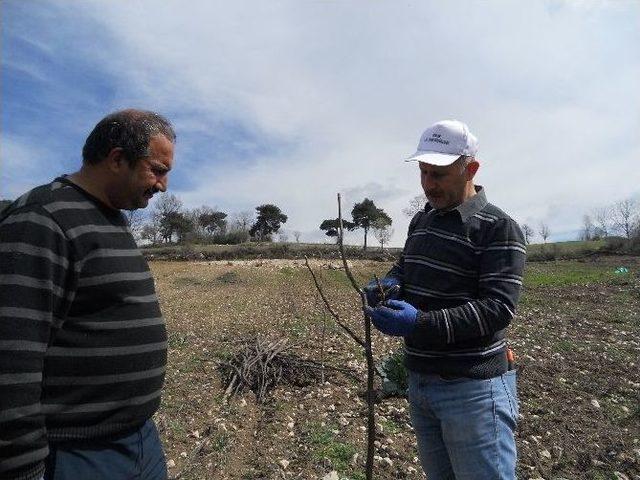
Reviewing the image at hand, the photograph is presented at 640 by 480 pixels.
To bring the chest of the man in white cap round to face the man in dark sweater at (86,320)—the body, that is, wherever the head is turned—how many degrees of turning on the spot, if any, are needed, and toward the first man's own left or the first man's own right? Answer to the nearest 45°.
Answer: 0° — they already face them

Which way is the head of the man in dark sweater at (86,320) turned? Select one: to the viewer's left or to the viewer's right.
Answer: to the viewer's right

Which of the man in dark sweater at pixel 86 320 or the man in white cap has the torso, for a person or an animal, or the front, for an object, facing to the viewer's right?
the man in dark sweater

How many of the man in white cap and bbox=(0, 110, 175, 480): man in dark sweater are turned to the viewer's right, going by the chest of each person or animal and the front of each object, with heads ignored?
1

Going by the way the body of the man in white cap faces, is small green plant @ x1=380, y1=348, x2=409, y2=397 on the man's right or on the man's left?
on the man's right

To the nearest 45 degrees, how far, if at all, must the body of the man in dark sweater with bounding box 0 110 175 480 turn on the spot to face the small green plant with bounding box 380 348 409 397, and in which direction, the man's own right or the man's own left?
approximately 45° to the man's own left

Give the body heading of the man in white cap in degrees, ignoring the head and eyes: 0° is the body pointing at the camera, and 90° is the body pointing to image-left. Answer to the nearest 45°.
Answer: approximately 45°

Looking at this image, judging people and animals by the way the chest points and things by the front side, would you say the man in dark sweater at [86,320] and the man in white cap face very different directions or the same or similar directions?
very different directions

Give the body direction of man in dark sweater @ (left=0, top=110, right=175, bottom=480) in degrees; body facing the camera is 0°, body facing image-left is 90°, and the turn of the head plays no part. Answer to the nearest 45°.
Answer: approximately 270°

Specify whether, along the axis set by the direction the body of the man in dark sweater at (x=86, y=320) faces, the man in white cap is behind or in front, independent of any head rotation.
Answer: in front
